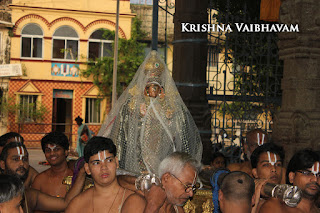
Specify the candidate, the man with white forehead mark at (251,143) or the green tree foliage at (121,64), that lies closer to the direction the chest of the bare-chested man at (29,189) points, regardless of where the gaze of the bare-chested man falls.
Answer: the man with white forehead mark

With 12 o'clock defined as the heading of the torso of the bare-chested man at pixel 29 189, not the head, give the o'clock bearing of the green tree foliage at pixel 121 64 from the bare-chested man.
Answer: The green tree foliage is roughly at 8 o'clock from the bare-chested man.

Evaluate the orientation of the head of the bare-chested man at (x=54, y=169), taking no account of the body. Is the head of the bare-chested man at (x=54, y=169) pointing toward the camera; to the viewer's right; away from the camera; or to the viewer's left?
toward the camera

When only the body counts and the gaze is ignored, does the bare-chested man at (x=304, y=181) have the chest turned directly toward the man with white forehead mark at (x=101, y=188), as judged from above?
no

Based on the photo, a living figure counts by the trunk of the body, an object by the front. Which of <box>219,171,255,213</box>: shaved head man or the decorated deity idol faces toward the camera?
the decorated deity idol

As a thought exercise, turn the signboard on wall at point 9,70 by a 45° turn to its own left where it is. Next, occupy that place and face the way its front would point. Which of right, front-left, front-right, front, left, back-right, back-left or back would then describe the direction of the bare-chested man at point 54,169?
front-right

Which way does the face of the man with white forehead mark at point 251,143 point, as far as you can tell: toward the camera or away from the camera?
toward the camera

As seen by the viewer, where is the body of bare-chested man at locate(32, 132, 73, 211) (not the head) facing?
toward the camera

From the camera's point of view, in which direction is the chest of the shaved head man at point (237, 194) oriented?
away from the camera

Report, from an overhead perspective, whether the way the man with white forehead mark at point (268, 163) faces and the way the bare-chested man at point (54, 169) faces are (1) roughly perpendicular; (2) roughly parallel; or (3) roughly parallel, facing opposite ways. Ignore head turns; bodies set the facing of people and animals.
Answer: roughly parallel

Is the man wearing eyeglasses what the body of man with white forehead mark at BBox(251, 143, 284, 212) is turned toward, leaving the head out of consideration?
no

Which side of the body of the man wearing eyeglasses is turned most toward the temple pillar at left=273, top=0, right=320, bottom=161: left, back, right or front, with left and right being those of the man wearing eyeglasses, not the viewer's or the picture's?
left

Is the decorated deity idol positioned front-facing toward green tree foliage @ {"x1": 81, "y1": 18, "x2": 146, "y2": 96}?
no

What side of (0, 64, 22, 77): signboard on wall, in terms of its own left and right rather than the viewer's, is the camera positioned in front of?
front

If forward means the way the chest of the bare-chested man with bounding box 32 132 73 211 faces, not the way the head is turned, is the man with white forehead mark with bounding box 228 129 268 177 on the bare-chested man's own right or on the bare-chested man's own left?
on the bare-chested man's own left

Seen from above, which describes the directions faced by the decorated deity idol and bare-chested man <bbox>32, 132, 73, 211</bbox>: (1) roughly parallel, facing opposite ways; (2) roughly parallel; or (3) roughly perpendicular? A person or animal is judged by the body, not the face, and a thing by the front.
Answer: roughly parallel
